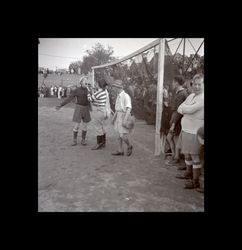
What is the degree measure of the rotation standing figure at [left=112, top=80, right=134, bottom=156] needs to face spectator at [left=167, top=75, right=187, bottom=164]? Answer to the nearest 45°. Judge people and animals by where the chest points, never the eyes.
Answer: approximately 135° to its left

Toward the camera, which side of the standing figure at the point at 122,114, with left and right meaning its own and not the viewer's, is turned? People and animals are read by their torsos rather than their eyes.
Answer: left

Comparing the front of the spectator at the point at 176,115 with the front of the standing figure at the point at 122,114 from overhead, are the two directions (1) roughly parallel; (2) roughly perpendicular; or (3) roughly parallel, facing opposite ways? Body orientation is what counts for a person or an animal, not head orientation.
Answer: roughly parallel

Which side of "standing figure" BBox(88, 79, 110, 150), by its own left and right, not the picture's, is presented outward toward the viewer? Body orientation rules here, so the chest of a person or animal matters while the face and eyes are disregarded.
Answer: left

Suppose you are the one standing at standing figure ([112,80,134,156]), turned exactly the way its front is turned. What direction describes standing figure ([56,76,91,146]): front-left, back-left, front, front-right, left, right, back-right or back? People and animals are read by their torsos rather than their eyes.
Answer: front-right

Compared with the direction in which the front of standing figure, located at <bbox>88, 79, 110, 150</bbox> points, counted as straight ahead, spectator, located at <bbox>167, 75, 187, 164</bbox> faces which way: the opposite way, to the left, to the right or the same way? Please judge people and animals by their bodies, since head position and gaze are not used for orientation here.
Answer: the same way

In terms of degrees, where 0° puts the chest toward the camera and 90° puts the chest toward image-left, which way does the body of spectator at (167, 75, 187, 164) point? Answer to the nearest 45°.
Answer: approximately 90°

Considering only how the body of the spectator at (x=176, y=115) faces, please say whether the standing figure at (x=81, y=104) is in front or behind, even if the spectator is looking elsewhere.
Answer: in front

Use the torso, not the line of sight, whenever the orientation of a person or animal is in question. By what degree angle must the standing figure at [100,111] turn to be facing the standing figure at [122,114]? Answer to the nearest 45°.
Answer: approximately 135° to its left

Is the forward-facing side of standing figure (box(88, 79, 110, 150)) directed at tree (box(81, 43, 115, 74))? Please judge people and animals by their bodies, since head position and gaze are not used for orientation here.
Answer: no
